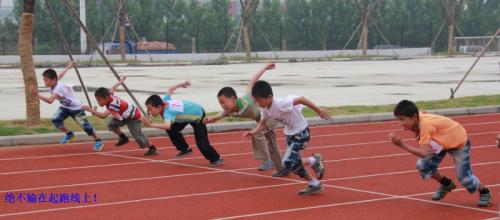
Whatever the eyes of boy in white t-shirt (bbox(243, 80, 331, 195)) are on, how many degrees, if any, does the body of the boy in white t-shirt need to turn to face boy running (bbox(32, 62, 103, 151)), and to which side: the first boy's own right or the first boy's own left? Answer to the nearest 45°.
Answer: approximately 45° to the first boy's own right

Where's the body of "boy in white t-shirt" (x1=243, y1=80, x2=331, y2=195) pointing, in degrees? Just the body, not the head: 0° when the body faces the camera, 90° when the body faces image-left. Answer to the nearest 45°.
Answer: approximately 90°

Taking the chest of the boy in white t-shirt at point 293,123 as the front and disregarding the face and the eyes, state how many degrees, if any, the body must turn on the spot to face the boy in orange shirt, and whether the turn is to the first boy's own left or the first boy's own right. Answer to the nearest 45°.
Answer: approximately 135° to the first boy's own left
